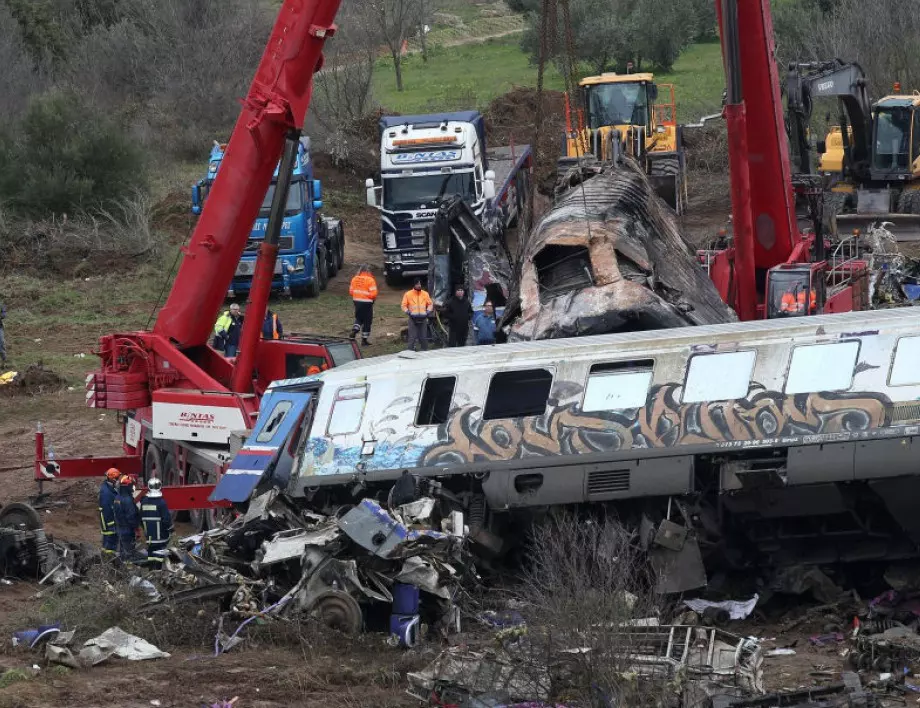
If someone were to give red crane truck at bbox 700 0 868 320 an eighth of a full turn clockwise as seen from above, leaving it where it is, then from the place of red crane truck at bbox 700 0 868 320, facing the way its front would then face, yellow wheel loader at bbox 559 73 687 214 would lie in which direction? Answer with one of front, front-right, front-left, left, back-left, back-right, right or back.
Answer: right

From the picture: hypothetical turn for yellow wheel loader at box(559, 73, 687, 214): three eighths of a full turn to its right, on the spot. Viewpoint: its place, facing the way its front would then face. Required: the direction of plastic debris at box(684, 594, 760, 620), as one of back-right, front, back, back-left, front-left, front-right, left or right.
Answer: back-left

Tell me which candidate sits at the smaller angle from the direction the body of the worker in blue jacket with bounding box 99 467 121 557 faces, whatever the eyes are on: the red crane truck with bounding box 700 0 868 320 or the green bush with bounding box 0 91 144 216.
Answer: the red crane truck

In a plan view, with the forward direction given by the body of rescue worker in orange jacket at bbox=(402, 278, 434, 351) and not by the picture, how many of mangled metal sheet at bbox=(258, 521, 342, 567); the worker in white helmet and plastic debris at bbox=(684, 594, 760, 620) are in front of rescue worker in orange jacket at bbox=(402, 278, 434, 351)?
3

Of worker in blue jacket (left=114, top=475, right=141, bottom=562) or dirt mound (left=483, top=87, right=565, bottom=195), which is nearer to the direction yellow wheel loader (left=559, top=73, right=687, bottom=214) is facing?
the worker in blue jacket

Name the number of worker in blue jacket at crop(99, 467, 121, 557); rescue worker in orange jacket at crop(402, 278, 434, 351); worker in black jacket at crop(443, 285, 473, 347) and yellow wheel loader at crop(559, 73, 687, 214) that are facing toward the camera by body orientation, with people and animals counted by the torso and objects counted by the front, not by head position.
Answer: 3

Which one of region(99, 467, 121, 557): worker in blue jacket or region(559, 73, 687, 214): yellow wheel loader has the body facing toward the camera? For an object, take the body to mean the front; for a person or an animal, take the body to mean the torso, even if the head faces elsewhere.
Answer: the yellow wheel loader

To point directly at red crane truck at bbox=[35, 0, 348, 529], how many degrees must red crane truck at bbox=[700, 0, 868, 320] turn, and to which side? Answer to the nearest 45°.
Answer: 0° — it already faces it

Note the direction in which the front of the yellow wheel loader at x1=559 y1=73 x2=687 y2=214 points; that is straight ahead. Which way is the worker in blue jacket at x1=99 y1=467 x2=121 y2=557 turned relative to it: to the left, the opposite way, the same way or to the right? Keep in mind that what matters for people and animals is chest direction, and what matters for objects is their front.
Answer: to the left

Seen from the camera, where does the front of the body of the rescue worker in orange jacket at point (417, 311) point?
toward the camera

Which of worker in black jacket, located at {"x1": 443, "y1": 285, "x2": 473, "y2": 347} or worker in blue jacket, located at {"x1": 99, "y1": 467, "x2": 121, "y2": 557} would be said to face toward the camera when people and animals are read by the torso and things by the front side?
the worker in black jacket

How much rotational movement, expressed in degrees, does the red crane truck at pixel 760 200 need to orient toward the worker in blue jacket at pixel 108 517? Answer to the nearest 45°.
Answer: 0° — it already faces them

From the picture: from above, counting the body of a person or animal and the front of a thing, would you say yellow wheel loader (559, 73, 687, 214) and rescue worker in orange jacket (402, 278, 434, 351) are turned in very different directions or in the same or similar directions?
same or similar directions

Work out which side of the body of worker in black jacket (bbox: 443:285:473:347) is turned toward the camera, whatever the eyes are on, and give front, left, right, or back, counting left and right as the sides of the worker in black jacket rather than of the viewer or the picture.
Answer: front

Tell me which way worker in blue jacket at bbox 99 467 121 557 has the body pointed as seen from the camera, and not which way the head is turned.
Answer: to the viewer's right
